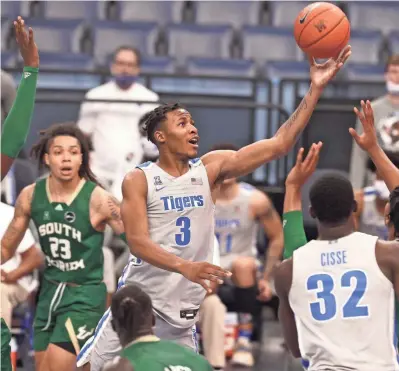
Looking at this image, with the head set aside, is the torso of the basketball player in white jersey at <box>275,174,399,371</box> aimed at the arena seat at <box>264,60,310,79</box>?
yes

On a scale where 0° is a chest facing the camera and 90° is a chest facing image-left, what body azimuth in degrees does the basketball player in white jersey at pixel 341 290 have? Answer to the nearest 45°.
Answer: approximately 180°

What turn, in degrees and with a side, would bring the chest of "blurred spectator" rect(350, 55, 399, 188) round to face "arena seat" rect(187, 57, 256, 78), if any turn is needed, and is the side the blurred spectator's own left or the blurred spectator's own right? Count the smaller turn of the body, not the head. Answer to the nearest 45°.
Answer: approximately 135° to the blurred spectator's own right

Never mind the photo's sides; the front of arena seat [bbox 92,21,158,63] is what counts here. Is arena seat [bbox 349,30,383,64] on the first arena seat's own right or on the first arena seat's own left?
on the first arena seat's own left

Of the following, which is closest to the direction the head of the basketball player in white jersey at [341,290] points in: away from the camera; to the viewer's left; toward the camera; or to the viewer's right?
away from the camera

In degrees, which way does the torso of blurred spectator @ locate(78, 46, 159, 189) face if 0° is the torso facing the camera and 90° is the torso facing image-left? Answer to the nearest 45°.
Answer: approximately 0°

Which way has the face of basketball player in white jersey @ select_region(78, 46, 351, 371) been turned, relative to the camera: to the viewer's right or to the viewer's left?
to the viewer's right

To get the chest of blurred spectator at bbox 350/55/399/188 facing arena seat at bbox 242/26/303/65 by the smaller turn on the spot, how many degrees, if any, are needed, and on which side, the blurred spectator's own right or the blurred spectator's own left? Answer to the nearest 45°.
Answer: approximately 135° to the blurred spectator's own right

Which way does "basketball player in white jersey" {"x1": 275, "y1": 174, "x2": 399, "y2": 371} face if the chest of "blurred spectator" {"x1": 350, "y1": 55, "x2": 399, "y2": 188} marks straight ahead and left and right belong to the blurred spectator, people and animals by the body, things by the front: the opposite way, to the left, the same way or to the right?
the opposite way
